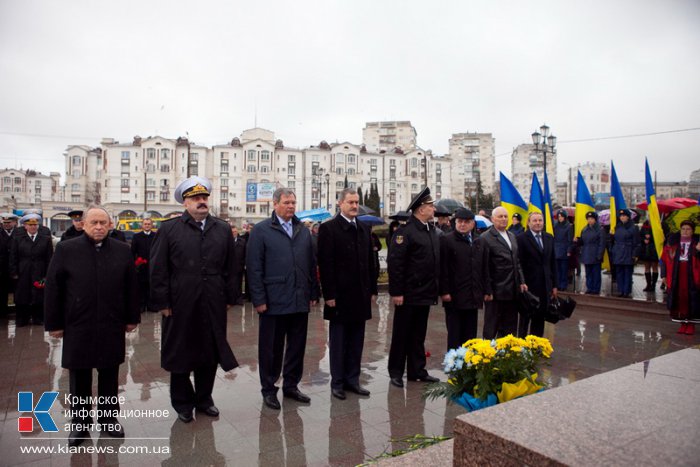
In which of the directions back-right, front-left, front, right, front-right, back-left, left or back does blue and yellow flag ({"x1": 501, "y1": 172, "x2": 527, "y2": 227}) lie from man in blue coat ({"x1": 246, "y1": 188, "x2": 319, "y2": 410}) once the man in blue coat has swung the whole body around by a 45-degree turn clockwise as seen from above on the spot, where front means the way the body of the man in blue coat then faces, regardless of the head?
back-left

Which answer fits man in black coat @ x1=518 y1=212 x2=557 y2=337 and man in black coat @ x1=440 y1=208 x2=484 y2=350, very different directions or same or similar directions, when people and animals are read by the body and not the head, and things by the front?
same or similar directions

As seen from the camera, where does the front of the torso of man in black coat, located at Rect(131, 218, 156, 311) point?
toward the camera

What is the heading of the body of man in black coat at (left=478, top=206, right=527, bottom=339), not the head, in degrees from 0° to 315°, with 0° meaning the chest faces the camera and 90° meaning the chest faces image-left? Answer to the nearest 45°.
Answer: approximately 315°

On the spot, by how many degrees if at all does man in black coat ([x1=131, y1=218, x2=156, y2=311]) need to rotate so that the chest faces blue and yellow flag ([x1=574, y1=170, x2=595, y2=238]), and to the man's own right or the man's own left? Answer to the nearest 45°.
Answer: approximately 90° to the man's own left

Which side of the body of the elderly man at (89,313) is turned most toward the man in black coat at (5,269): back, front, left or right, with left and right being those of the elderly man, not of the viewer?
back

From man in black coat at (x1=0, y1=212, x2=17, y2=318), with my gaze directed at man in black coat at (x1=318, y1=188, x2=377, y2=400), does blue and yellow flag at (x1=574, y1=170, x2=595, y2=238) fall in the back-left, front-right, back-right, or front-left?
front-left

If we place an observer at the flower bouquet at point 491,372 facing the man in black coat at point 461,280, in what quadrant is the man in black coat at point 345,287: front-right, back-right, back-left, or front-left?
front-left

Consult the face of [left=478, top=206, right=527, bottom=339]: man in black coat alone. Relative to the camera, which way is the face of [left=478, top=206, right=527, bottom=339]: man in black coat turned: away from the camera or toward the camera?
toward the camera

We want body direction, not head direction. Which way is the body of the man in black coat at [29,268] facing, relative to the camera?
toward the camera

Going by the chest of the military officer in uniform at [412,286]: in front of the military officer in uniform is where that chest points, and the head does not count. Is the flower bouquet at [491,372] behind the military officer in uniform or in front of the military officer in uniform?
in front

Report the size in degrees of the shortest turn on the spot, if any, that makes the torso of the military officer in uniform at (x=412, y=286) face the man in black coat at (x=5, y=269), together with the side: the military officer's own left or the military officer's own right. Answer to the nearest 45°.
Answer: approximately 135° to the military officer's own right
